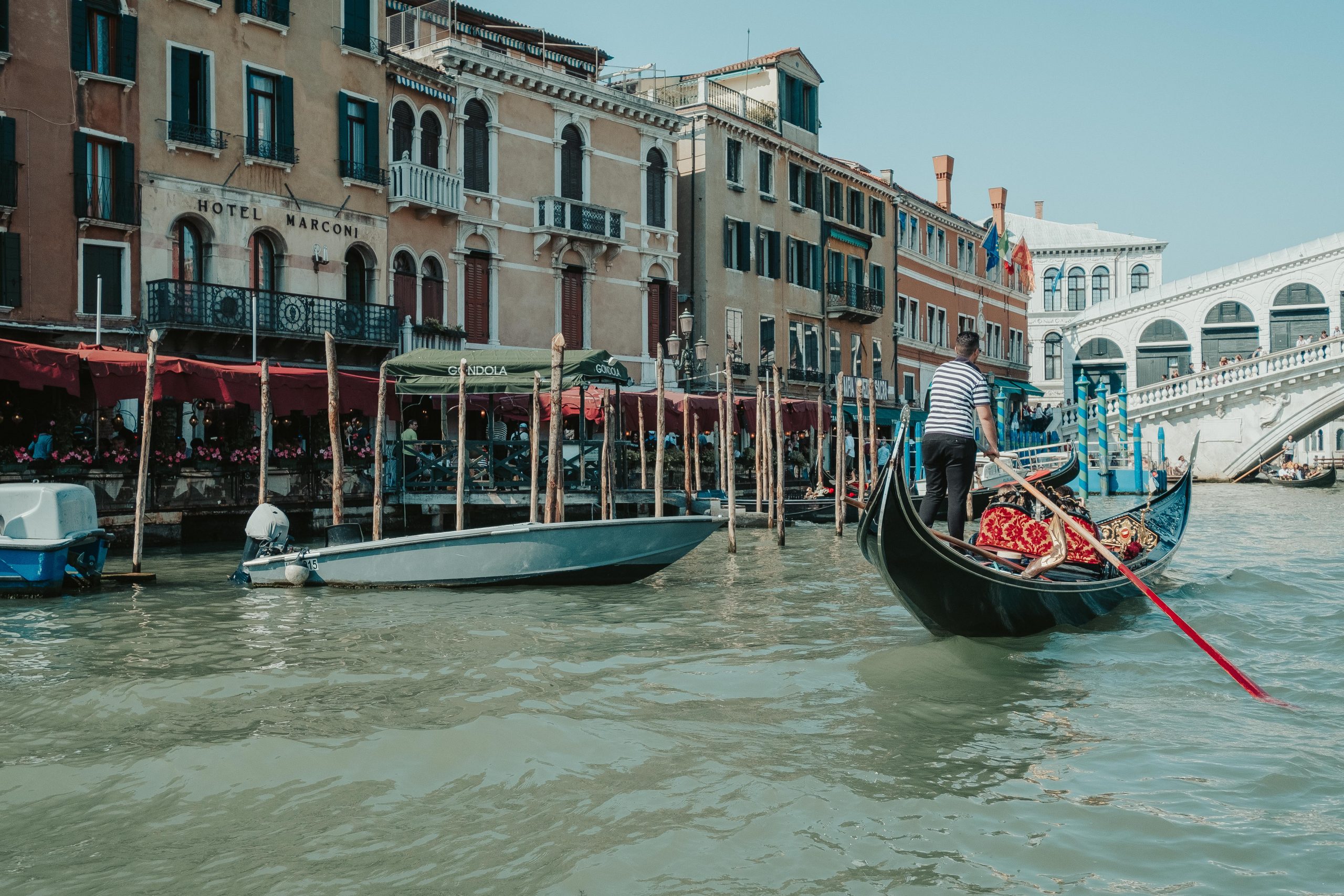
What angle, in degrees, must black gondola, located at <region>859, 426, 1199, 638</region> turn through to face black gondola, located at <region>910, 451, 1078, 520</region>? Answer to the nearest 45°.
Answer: approximately 45° to its left

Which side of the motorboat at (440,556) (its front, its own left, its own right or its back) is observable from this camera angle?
right

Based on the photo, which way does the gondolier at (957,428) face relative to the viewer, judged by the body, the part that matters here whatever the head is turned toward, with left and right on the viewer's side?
facing away from the viewer and to the right of the viewer

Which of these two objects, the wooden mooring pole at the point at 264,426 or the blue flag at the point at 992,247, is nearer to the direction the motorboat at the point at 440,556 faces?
the blue flag

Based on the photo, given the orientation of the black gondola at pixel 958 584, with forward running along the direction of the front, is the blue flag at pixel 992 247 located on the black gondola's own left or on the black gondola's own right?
on the black gondola's own left

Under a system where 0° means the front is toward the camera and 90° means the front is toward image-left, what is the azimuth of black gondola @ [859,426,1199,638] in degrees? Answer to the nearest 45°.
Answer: approximately 225°

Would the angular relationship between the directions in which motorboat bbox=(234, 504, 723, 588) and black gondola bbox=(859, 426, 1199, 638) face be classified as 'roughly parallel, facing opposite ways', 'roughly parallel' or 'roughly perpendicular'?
roughly parallel

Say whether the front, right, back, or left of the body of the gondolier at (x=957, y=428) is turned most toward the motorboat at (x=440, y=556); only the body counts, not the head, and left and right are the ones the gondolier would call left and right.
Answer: left

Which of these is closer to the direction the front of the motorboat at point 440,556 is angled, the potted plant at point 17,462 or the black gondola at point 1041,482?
the black gondola

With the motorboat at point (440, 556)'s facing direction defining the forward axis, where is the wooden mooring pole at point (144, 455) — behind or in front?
behind

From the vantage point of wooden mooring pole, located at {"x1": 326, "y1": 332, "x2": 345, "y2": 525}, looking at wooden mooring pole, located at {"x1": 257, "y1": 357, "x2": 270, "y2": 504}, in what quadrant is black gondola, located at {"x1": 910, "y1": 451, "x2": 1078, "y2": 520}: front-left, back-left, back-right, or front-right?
back-right

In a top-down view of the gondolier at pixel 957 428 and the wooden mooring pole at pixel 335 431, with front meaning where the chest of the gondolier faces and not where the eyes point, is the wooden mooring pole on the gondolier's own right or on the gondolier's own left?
on the gondolier's own left
